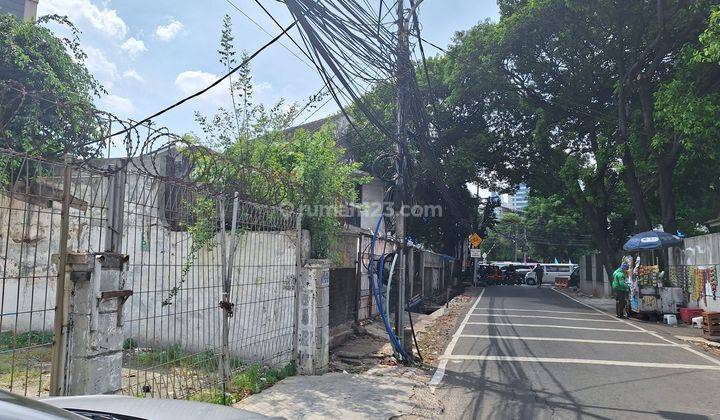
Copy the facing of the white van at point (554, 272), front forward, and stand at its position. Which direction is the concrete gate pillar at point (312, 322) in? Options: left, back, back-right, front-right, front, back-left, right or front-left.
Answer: left

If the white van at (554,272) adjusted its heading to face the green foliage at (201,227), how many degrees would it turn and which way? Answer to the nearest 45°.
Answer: approximately 90° to its left

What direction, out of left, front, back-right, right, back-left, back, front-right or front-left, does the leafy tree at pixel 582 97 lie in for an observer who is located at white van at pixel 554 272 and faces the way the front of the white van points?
left

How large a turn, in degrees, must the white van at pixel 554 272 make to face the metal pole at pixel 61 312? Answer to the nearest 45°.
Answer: approximately 90° to its left

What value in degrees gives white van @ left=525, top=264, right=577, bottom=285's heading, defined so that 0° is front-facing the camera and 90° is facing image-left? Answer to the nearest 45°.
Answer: approximately 90°

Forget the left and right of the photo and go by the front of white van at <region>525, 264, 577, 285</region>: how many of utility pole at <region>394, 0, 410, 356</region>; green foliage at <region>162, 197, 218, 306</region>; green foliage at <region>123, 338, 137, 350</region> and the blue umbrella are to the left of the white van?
4

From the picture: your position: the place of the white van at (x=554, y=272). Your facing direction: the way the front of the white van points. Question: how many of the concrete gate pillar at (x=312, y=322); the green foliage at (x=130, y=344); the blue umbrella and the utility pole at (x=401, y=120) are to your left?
4
